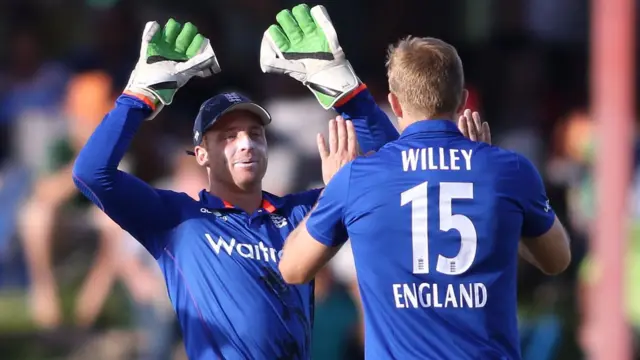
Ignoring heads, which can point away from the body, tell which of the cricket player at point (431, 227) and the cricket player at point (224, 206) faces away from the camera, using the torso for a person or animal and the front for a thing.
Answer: the cricket player at point (431, 227)

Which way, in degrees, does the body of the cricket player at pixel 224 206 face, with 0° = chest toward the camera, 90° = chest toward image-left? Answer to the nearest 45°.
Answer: approximately 315°

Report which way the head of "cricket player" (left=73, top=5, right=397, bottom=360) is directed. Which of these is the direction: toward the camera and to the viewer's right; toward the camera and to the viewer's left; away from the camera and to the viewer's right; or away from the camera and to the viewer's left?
toward the camera and to the viewer's right

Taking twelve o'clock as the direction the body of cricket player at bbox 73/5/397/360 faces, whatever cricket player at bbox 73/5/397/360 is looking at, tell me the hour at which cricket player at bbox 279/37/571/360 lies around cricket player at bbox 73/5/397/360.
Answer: cricket player at bbox 279/37/571/360 is roughly at 12 o'clock from cricket player at bbox 73/5/397/360.

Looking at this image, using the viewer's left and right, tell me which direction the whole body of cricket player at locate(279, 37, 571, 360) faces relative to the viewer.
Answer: facing away from the viewer

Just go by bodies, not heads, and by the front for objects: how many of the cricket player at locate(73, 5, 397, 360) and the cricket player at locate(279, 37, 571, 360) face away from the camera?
1
